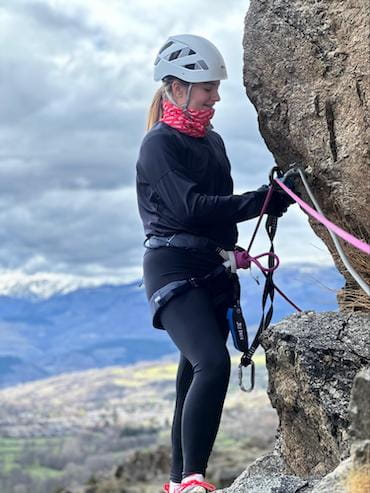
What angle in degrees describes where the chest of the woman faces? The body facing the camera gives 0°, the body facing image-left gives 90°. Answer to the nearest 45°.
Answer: approximately 270°
